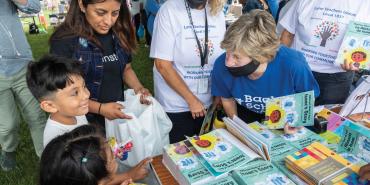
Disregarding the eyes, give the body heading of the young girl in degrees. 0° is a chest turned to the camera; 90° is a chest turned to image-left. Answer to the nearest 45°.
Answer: approximately 225°

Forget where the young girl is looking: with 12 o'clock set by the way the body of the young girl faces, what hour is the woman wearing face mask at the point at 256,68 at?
The woman wearing face mask is roughly at 1 o'clock from the young girl.

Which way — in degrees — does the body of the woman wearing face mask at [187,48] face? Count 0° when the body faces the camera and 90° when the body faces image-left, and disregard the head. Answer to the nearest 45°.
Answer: approximately 315°

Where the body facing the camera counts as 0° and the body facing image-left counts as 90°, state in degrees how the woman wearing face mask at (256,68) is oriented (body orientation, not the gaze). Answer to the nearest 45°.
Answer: approximately 45°
